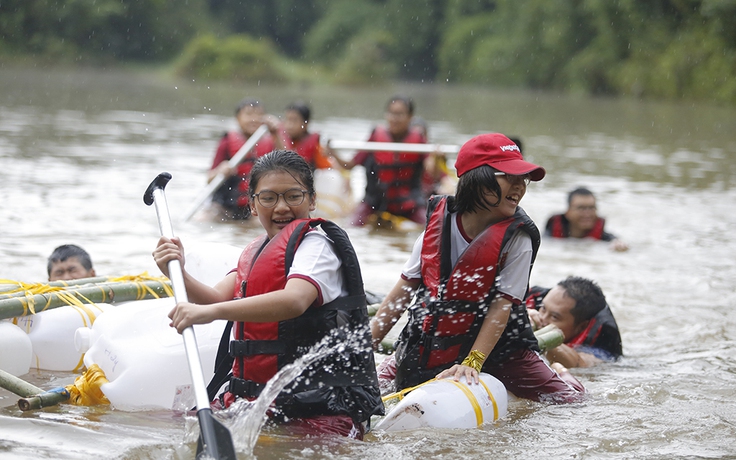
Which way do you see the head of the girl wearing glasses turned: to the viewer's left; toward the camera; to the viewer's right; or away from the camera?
toward the camera

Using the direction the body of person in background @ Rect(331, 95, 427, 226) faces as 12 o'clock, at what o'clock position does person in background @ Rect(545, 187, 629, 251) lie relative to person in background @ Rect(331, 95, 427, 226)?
person in background @ Rect(545, 187, 629, 251) is roughly at 10 o'clock from person in background @ Rect(331, 95, 427, 226).

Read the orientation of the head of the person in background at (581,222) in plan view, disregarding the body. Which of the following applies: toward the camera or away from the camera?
toward the camera

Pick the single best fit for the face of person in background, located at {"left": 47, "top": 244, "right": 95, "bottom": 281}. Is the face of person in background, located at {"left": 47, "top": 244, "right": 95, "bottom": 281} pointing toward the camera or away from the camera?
toward the camera

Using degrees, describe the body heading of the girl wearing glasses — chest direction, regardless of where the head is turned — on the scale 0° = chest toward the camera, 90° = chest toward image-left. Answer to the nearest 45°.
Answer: approximately 45°

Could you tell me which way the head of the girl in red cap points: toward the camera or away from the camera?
toward the camera

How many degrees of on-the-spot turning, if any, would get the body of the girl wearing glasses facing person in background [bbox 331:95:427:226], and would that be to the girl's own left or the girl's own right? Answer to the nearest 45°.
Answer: approximately 135° to the girl's own right

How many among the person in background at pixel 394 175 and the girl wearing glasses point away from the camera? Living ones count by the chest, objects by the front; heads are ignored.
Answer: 0

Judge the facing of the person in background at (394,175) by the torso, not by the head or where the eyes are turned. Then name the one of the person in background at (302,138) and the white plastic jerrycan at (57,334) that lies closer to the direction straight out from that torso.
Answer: the white plastic jerrycan

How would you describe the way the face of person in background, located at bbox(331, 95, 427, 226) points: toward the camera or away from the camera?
toward the camera

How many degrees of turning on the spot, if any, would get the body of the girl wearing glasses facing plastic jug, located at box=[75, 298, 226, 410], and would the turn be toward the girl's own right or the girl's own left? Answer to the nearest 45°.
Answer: approximately 90° to the girl's own right

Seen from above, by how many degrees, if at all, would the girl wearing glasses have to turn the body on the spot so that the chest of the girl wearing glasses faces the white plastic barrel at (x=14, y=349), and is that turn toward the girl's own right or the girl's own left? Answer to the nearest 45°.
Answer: approximately 90° to the girl's own right

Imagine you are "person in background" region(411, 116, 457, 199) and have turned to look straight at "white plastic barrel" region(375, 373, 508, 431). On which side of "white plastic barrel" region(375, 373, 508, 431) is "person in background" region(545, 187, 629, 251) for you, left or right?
left

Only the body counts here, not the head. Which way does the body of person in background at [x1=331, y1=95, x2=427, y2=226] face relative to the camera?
toward the camera

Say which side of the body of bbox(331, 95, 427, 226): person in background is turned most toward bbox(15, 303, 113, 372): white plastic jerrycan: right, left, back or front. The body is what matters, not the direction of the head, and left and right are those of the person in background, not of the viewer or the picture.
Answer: front

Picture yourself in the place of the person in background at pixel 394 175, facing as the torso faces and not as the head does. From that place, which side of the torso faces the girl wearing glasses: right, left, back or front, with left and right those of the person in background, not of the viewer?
front
